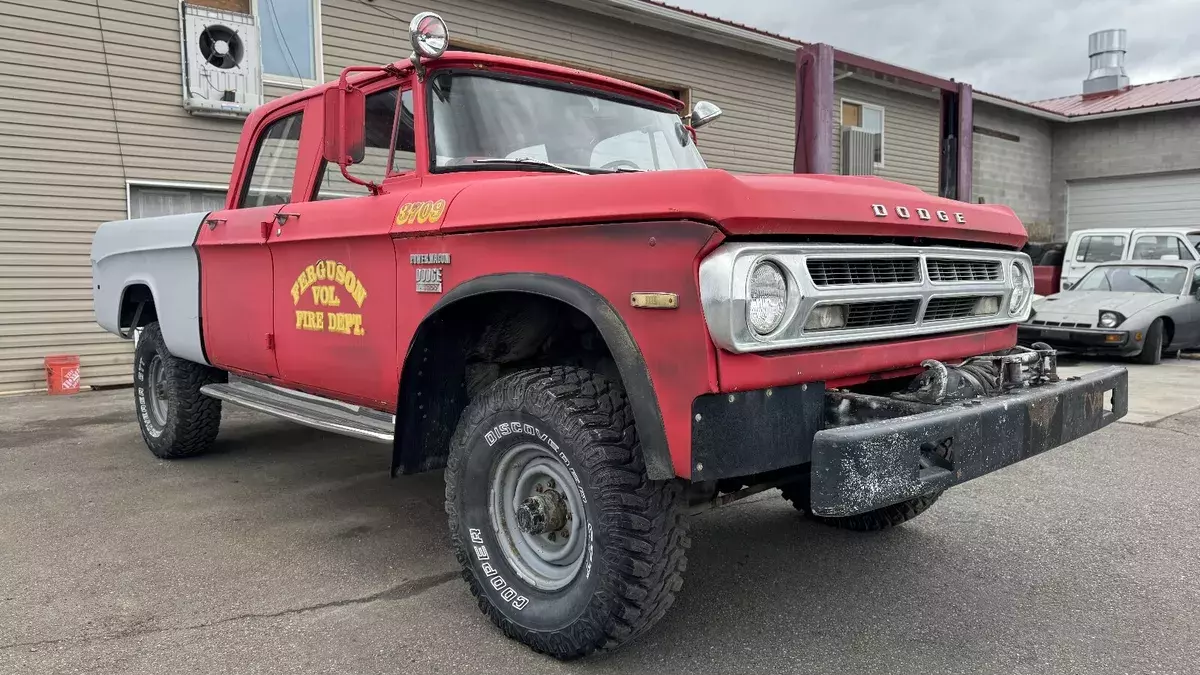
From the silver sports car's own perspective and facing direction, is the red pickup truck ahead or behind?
ahead

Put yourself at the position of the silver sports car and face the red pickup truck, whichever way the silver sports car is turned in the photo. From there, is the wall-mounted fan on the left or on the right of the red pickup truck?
right

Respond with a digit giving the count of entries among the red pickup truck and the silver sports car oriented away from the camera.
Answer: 0

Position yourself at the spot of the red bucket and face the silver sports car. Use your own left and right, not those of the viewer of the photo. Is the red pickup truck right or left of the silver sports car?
right

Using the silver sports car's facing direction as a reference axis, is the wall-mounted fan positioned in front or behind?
in front

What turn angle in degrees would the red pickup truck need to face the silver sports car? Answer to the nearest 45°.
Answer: approximately 90° to its left

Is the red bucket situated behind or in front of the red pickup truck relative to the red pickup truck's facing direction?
behind

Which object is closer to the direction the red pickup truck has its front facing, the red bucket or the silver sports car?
the silver sports car

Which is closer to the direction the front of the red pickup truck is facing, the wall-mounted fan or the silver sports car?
the silver sports car

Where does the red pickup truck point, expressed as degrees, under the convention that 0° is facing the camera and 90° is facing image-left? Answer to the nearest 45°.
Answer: approximately 315°
